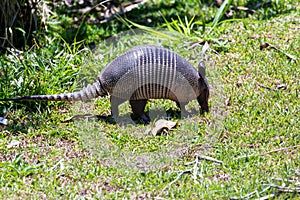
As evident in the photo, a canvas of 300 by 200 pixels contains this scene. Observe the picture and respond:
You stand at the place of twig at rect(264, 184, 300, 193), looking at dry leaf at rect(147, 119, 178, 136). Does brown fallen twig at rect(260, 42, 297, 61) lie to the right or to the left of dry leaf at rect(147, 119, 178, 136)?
right

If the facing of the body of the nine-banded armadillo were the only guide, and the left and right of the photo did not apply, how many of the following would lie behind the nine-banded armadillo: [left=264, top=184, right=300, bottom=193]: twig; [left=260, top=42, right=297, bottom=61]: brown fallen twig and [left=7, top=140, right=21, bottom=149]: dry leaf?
1

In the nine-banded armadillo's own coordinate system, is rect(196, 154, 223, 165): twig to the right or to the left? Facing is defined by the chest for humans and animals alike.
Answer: on its right

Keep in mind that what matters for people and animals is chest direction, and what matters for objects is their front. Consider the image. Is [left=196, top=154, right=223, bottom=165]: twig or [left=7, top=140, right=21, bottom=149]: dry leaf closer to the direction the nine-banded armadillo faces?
the twig

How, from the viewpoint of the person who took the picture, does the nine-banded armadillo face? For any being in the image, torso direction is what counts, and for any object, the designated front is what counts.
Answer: facing to the right of the viewer

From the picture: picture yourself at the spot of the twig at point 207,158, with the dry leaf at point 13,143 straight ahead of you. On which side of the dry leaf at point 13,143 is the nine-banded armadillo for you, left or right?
right

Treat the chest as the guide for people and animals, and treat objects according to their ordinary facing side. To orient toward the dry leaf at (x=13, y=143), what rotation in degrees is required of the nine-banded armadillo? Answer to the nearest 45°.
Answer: approximately 180°
